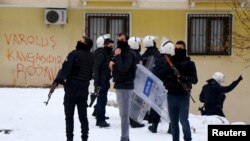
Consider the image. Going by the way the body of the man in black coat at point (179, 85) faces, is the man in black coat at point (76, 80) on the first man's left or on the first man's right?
on the first man's right

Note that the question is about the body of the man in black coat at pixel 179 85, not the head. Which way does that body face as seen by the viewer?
toward the camera

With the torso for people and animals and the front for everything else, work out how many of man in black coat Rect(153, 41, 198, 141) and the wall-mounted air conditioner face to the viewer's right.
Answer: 0

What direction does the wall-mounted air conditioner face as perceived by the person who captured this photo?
facing the viewer

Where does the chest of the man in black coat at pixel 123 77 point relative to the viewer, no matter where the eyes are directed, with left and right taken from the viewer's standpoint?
facing the viewer and to the left of the viewer

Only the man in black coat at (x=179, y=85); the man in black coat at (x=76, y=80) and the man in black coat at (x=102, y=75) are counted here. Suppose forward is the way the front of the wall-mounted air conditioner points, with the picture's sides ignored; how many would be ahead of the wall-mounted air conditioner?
3

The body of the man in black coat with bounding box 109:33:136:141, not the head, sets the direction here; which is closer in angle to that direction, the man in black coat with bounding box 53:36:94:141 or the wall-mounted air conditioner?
the man in black coat

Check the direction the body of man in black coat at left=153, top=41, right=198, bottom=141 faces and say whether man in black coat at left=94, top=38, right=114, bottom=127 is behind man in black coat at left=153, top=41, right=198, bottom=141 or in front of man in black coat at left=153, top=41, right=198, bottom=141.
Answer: behind

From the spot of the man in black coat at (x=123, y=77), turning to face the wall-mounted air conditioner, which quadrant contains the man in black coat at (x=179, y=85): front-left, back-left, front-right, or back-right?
back-right

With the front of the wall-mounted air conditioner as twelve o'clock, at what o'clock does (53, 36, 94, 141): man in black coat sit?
The man in black coat is roughly at 12 o'clock from the wall-mounted air conditioner.
